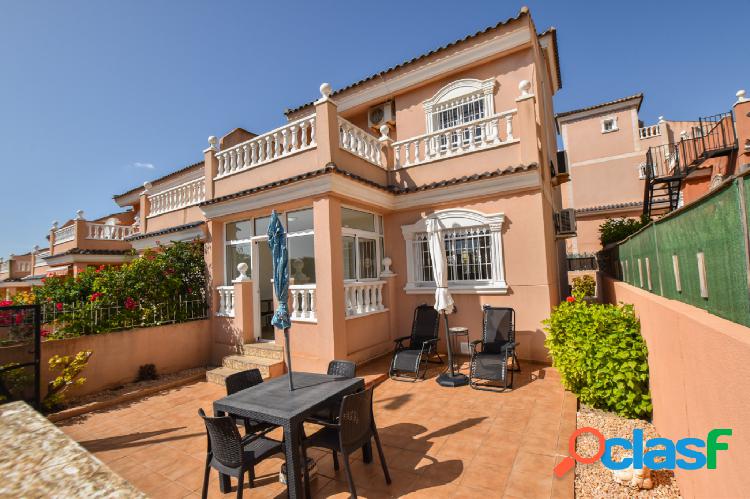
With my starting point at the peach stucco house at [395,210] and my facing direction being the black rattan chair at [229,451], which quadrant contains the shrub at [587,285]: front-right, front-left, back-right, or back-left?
back-left

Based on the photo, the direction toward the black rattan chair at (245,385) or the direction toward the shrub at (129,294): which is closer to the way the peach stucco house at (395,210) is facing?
the black rattan chair

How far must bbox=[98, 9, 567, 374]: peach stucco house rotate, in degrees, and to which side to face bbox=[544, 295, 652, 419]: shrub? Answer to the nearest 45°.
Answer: approximately 90° to its left

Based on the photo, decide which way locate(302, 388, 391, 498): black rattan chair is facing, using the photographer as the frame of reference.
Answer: facing away from the viewer and to the left of the viewer

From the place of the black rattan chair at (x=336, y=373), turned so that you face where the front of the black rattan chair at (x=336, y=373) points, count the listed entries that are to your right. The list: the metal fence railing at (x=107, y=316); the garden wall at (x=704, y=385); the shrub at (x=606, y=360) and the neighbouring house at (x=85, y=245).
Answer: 2

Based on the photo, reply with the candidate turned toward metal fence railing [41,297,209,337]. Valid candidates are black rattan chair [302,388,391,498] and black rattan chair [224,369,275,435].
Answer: black rattan chair [302,388,391,498]

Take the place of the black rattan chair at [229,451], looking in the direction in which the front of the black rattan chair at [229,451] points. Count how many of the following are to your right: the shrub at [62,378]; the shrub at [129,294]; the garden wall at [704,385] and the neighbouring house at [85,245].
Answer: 1

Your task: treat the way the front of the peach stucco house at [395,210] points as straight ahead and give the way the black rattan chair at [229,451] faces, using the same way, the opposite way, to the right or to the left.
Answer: the opposite way

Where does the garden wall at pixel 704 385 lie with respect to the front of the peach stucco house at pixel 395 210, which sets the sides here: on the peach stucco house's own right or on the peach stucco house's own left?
on the peach stucco house's own left

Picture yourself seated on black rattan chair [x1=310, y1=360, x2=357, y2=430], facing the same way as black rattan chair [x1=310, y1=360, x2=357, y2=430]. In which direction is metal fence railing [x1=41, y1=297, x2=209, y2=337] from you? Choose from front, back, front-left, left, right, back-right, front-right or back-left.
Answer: right

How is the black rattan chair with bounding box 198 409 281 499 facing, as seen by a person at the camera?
facing away from the viewer and to the right of the viewer

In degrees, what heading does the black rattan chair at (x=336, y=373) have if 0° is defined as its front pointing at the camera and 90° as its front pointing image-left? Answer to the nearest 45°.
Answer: approximately 45°

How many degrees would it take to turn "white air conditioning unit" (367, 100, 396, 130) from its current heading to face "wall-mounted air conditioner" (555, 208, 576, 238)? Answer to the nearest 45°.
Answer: approximately 135° to its left
